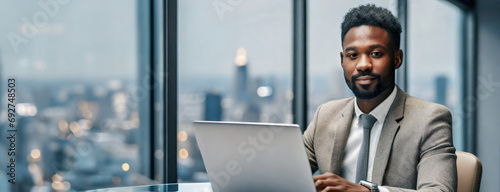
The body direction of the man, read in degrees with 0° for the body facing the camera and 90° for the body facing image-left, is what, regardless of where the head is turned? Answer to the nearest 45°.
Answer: approximately 45°

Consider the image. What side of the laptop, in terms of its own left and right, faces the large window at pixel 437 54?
front

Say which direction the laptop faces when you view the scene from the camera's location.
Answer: facing away from the viewer and to the right of the viewer

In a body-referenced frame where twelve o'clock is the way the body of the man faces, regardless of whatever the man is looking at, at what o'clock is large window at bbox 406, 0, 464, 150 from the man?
The large window is roughly at 5 o'clock from the man.

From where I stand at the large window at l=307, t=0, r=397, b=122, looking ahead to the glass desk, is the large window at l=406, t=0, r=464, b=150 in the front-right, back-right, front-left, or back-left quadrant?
back-left
